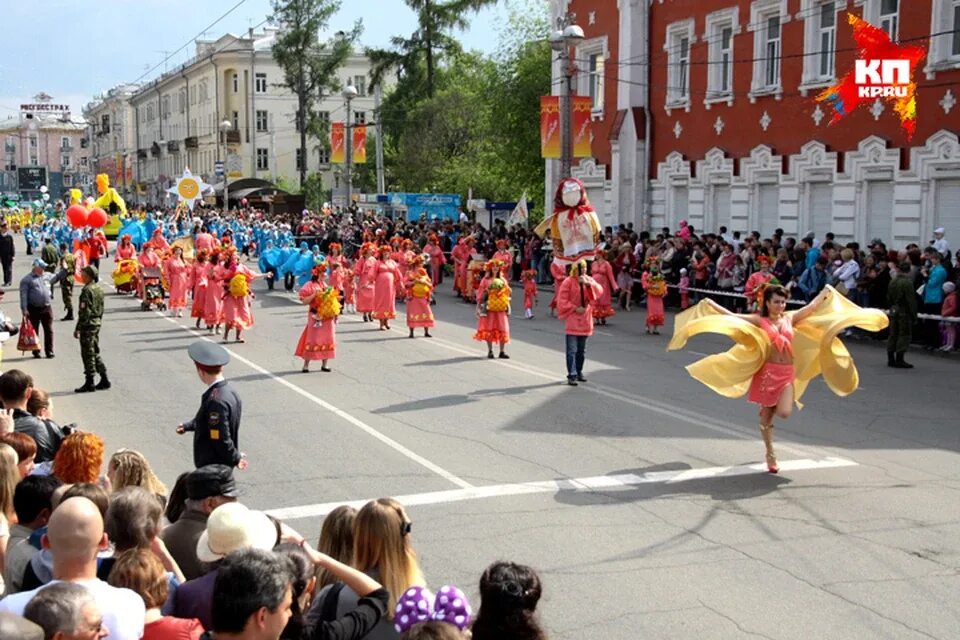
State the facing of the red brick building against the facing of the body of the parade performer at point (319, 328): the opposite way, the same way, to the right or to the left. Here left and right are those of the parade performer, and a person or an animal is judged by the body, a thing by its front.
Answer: to the right

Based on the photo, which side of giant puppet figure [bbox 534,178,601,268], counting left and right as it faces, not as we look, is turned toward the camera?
front

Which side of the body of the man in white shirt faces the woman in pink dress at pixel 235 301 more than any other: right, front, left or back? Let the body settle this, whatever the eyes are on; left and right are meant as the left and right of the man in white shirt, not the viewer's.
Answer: front

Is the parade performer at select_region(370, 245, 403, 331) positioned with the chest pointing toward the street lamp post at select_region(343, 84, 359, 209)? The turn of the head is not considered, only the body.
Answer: no

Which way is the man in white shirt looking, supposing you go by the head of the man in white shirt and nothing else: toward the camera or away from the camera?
away from the camera

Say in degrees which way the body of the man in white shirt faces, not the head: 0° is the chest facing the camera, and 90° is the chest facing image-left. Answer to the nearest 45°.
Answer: approximately 180°

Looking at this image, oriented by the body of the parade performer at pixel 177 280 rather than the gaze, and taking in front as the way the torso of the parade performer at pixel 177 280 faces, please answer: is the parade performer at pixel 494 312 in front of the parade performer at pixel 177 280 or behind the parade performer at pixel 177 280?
in front

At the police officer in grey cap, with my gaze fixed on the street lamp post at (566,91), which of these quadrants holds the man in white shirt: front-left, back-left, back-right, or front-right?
back-right

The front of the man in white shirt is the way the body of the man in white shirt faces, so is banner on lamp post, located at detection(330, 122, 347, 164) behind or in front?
in front

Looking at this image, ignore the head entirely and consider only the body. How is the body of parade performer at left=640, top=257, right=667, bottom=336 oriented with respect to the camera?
toward the camera

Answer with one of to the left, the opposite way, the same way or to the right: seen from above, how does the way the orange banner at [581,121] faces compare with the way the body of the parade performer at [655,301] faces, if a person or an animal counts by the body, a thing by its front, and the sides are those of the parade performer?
the same way

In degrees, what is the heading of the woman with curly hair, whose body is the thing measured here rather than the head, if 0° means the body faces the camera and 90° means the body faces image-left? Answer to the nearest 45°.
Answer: approximately 180°

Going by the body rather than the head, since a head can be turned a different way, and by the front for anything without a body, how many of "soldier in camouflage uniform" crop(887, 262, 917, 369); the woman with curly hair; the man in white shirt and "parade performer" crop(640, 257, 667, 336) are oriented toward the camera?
1

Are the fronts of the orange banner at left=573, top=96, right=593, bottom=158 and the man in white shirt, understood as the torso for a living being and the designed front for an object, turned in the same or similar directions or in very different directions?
very different directions

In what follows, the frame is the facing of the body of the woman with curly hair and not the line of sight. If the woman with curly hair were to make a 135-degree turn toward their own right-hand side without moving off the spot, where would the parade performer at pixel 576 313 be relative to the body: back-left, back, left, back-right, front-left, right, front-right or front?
left

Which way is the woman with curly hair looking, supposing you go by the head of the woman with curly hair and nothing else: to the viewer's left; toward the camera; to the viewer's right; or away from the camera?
away from the camera

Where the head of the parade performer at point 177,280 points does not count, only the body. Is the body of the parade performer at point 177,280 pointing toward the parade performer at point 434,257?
no

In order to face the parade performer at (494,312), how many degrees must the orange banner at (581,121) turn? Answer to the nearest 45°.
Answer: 0° — it already faces them
